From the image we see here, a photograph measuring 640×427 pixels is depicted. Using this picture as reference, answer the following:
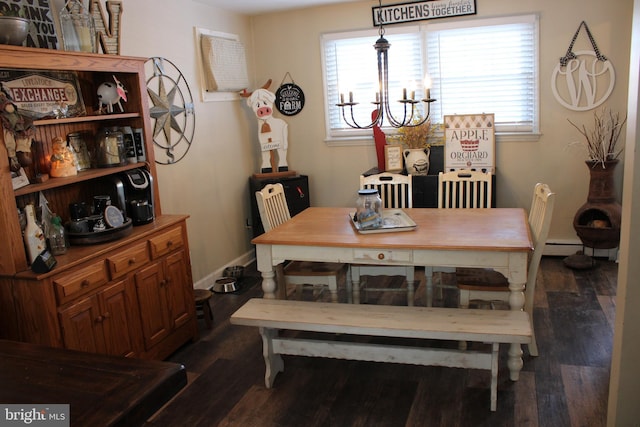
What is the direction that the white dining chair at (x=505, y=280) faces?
to the viewer's left

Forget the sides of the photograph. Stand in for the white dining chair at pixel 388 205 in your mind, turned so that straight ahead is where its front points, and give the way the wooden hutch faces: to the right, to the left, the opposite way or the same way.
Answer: to the left

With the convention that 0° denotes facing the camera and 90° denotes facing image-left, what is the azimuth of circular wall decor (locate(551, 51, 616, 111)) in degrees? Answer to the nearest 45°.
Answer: approximately 0°

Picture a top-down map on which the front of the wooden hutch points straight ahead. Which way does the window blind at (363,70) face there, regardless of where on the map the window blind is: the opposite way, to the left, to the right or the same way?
to the right

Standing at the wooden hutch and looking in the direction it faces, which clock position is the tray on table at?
The tray on table is roughly at 11 o'clock from the wooden hutch.

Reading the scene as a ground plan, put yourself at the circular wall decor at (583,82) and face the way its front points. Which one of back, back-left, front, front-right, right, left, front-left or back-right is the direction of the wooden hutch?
front-right

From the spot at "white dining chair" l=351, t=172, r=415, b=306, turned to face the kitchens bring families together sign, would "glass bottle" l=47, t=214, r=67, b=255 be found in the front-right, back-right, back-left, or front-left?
back-left

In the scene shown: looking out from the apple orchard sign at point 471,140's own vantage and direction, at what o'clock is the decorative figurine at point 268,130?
The decorative figurine is roughly at 3 o'clock from the apple orchard sign.

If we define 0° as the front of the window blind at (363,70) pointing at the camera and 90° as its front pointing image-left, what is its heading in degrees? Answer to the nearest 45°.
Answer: approximately 0°

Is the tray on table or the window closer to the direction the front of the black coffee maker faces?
the tray on table

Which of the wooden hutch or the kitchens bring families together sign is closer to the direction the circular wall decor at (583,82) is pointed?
the wooden hutch
